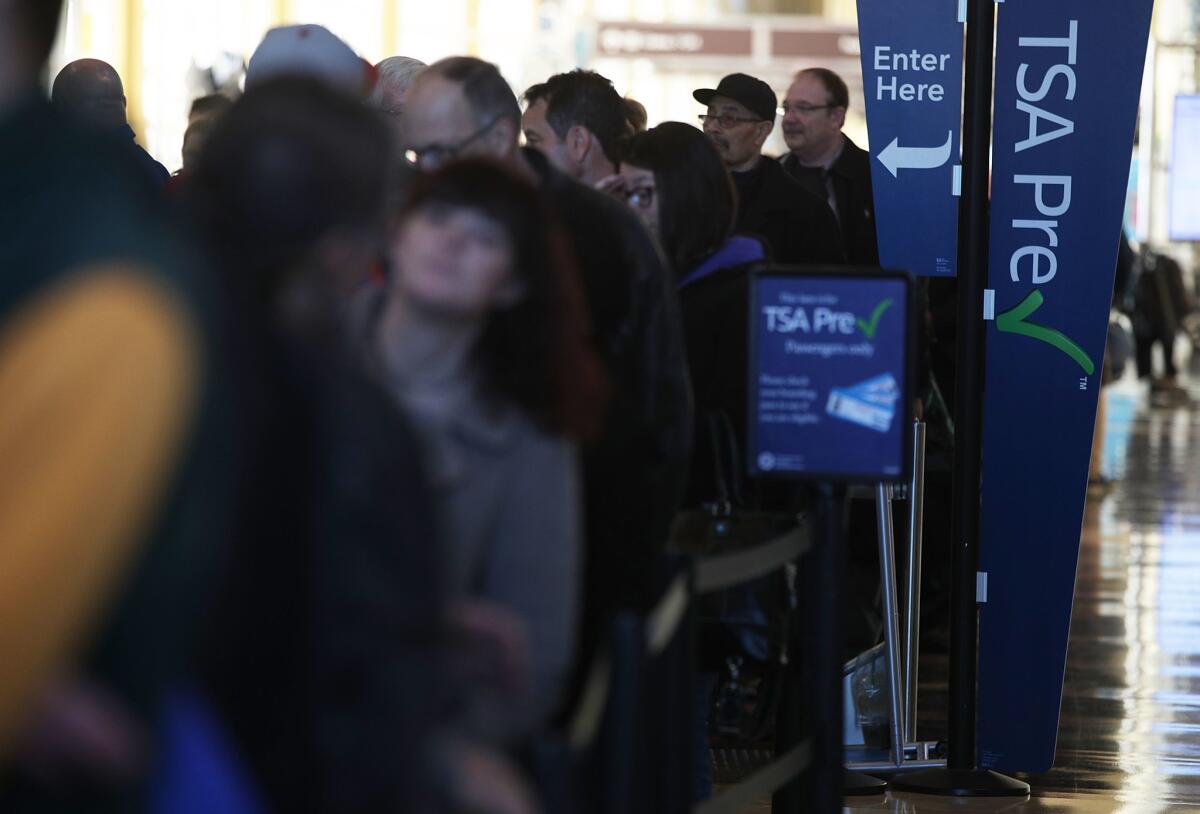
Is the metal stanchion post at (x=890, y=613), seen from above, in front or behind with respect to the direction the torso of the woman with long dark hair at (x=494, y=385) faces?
behind

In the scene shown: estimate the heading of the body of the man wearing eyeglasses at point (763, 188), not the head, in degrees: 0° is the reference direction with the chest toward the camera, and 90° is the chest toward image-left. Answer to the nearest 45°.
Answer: approximately 45°

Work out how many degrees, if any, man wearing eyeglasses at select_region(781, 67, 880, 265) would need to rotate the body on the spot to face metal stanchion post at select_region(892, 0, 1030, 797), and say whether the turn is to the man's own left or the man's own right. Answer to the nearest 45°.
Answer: approximately 45° to the man's own left

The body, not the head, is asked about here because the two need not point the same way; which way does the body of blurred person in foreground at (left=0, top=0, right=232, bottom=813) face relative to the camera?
to the viewer's left

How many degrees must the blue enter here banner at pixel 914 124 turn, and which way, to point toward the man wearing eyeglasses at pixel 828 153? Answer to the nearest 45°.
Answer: approximately 180°

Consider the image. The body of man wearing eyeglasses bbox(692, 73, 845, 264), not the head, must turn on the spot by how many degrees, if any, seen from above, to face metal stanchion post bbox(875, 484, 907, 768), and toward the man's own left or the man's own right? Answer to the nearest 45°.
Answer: approximately 45° to the man's own left

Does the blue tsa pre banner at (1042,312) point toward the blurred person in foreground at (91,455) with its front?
yes

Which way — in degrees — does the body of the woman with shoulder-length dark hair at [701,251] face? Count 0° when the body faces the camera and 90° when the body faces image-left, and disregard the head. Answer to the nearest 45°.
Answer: approximately 90°
